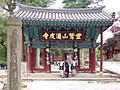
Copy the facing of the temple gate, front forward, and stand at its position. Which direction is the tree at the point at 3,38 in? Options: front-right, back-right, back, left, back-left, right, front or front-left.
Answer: back-right

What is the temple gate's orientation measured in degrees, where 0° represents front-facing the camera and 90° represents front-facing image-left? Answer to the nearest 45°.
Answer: approximately 0°
